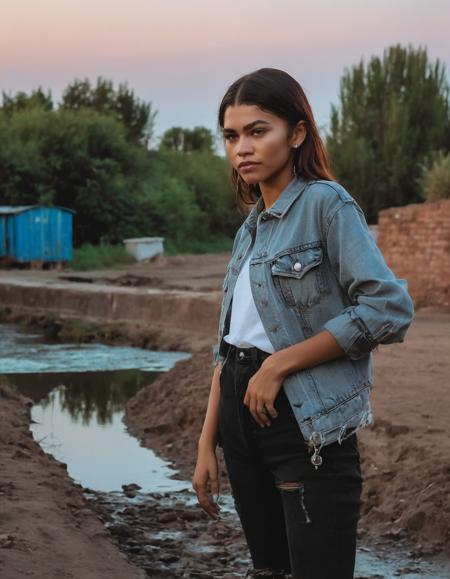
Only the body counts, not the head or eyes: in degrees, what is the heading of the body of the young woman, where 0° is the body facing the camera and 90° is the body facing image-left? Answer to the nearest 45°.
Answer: approximately 45°

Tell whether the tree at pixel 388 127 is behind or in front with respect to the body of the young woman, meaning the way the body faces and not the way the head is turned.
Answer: behind

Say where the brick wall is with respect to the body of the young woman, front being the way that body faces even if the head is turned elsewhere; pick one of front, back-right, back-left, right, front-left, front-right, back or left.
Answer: back-right

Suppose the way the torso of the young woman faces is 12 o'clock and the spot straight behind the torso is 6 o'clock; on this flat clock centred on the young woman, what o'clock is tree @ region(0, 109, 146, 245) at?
The tree is roughly at 4 o'clock from the young woman.

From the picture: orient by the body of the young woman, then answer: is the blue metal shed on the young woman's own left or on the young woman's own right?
on the young woman's own right
